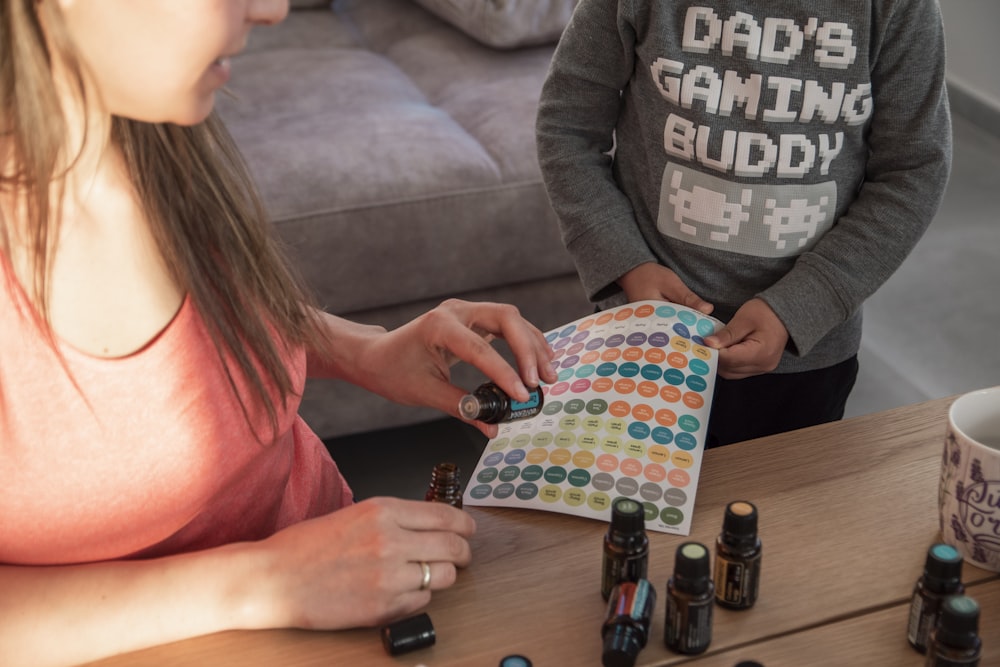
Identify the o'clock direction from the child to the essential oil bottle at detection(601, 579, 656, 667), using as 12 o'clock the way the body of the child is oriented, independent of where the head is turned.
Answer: The essential oil bottle is roughly at 12 o'clock from the child.

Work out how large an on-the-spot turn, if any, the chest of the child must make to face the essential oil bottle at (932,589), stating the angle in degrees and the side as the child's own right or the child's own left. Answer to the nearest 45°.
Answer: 0° — they already face it

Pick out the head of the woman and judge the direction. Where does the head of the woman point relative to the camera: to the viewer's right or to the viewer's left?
to the viewer's right

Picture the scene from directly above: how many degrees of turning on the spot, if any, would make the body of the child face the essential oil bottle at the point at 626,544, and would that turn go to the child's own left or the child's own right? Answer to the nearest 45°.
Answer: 0° — they already face it

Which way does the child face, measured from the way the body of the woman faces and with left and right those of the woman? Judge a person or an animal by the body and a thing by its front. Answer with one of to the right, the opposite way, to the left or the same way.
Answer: to the right

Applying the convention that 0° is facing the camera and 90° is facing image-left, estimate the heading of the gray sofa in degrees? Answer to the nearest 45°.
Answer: approximately 315°

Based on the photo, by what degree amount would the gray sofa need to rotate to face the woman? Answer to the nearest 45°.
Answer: approximately 45° to its right

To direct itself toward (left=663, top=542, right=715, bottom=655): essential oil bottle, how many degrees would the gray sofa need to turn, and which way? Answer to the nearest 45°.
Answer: approximately 45° to its right

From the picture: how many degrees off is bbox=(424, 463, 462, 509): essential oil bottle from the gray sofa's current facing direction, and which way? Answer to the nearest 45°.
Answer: approximately 45° to its right
